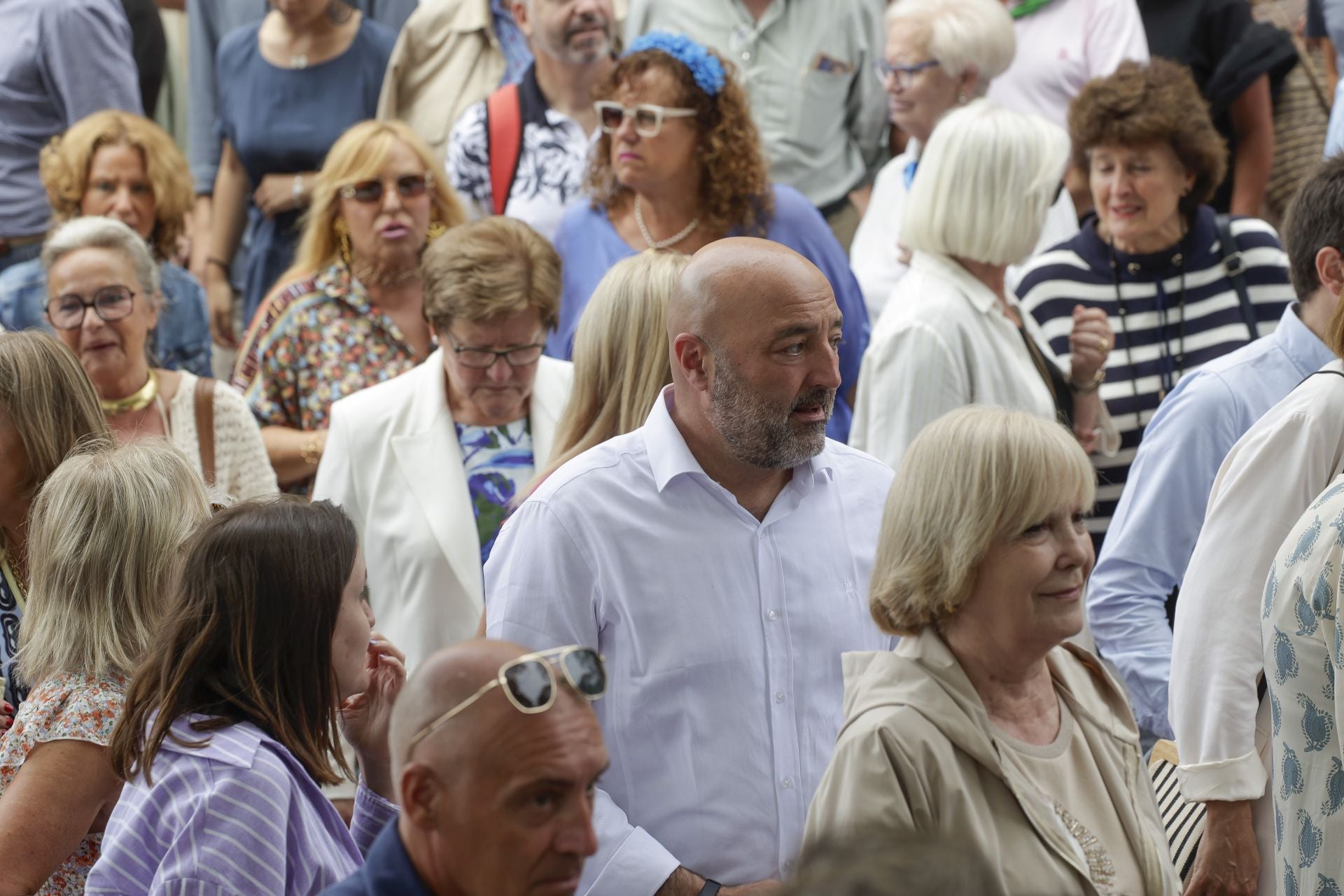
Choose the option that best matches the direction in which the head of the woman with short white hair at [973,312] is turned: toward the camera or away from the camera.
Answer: away from the camera

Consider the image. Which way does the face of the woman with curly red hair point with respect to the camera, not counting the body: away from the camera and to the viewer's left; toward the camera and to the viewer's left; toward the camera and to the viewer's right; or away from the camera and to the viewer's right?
toward the camera and to the viewer's left

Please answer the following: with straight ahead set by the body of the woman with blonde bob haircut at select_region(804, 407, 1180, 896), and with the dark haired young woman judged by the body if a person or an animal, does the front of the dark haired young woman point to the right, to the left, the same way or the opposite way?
to the left

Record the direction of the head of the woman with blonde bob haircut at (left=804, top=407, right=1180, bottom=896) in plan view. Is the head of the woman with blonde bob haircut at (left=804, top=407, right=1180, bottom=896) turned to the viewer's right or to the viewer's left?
to the viewer's right

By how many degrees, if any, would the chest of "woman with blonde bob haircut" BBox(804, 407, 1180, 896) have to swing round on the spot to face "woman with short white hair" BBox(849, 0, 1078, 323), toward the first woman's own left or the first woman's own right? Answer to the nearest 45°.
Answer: approximately 135° to the first woman's own left

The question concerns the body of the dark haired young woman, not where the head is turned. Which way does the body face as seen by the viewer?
to the viewer's right

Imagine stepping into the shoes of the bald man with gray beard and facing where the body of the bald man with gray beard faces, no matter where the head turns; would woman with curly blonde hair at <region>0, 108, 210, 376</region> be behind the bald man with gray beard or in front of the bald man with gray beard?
behind

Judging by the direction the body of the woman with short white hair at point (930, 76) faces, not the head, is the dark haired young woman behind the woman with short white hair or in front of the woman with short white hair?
in front

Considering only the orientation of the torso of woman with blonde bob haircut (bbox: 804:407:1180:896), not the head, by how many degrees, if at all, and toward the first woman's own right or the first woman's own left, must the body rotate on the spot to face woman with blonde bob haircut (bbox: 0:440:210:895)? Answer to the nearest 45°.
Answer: approximately 135° to the first woman's own right

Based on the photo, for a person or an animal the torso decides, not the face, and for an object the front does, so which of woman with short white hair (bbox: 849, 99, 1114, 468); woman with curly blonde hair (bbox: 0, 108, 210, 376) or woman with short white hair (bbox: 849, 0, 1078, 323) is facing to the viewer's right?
woman with short white hair (bbox: 849, 99, 1114, 468)

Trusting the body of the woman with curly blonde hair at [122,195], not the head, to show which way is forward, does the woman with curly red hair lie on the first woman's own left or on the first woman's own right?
on the first woman's own left
